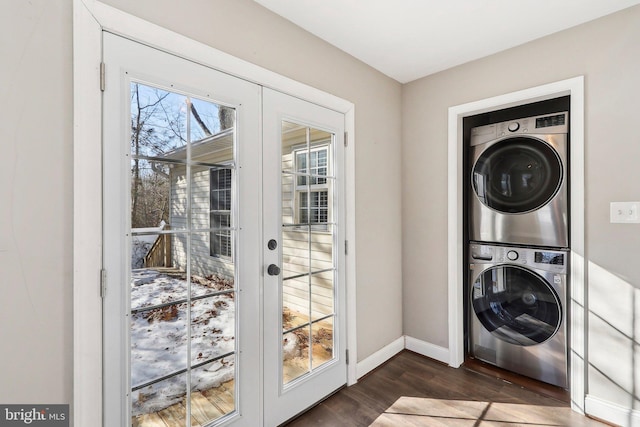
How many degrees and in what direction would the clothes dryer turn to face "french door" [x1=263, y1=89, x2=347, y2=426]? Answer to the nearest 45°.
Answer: approximately 45° to its right

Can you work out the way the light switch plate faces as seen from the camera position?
facing the viewer

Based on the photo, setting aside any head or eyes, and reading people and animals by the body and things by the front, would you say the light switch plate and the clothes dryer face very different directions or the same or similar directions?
same or similar directions

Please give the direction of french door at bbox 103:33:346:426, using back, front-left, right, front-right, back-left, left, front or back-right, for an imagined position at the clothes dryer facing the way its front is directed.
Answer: front-right

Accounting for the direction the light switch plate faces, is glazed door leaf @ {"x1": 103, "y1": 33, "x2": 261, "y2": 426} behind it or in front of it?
in front

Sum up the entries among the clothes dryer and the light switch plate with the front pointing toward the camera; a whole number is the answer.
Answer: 2

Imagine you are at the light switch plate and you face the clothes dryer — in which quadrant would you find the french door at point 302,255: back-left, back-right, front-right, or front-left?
front-left

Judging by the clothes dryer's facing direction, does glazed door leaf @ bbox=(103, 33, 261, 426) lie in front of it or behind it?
in front

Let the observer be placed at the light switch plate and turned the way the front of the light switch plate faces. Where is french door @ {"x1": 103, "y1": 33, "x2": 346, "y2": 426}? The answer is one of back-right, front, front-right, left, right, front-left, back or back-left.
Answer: front-right

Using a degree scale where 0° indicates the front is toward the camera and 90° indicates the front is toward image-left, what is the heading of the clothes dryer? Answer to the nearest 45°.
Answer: approximately 0°
